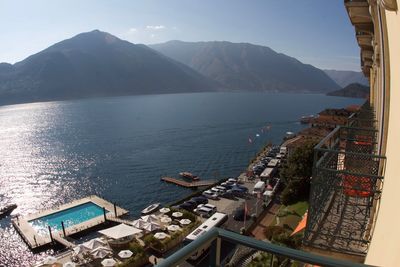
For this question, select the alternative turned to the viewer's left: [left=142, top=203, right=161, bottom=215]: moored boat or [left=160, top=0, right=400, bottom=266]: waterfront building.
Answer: the waterfront building

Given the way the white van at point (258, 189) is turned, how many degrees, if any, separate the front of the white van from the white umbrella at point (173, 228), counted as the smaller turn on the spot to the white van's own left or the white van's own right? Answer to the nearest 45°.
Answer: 0° — it already faces it

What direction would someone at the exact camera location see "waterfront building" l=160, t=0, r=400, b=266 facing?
facing to the left of the viewer

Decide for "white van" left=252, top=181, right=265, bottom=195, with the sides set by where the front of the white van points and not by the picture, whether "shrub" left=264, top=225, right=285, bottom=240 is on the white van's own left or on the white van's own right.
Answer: on the white van's own left

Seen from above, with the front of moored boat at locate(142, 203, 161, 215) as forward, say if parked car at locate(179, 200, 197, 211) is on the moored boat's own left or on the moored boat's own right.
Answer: on the moored boat's own right

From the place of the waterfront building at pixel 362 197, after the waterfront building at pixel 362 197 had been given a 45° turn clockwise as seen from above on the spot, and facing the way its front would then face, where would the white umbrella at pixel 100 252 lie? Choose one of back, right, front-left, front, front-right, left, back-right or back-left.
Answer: front

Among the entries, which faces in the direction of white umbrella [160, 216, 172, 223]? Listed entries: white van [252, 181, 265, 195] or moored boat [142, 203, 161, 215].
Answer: the white van

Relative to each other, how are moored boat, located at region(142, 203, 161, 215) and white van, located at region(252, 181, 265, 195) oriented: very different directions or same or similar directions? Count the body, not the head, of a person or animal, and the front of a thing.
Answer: very different directions

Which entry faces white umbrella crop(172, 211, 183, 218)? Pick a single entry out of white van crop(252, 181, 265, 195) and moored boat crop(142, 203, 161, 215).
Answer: the white van

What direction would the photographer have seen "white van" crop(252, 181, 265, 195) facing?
facing the viewer and to the left of the viewer
